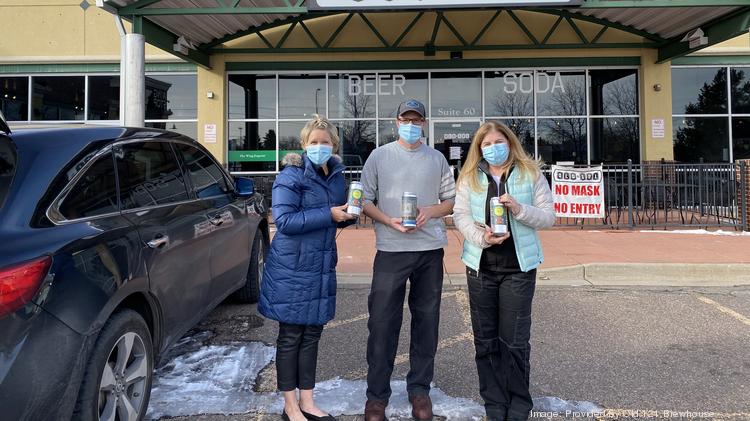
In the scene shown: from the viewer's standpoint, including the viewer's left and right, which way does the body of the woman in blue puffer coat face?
facing the viewer and to the right of the viewer

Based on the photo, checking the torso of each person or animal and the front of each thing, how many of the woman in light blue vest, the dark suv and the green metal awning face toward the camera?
2

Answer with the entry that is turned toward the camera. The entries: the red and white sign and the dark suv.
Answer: the red and white sign

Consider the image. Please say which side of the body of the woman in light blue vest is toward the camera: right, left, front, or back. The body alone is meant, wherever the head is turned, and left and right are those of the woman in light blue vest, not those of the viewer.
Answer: front

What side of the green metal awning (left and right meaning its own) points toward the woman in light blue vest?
front

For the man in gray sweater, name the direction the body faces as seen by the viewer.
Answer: toward the camera

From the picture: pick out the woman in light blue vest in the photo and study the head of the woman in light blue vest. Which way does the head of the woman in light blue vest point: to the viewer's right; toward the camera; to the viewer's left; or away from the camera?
toward the camera

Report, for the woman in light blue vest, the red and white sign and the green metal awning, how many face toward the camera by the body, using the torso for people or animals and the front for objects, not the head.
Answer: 3

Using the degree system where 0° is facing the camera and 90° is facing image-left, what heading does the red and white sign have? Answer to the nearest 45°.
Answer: approximately 0°

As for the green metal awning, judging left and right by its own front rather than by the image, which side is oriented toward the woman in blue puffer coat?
front

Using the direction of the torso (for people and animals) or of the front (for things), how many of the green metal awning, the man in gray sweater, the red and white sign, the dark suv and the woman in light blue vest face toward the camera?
4

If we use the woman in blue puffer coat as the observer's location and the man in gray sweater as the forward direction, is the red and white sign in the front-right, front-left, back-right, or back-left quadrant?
front-left

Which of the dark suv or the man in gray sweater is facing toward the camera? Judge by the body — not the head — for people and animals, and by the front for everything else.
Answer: the man in gray sweater

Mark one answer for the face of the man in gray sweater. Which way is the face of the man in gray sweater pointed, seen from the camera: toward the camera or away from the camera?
toward the camera

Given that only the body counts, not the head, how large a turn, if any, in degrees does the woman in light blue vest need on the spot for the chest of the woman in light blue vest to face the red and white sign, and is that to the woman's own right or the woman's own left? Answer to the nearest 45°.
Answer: approximately 180°

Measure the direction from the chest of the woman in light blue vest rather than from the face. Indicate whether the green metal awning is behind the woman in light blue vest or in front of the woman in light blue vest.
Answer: behind

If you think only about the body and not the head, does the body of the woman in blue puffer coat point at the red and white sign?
no

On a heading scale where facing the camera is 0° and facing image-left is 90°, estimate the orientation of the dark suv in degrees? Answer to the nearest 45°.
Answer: approximately 225°
